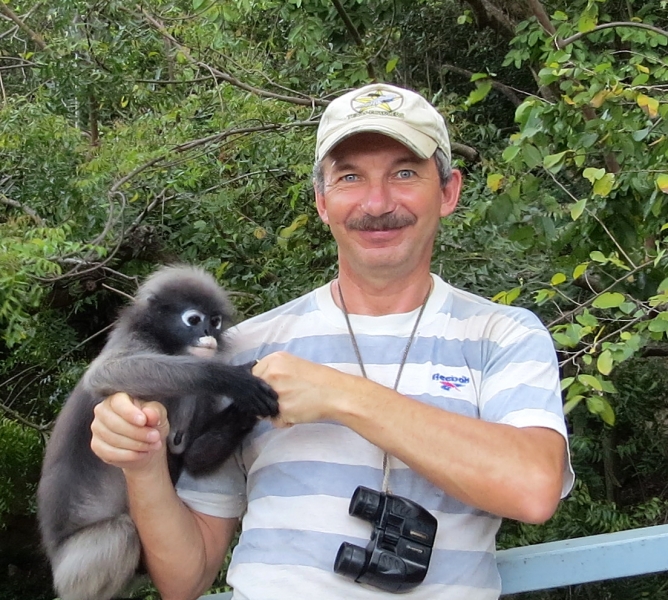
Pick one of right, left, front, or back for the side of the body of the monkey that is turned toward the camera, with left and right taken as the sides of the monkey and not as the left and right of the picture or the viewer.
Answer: right

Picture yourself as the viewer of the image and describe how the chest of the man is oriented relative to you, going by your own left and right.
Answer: facing the viewer
